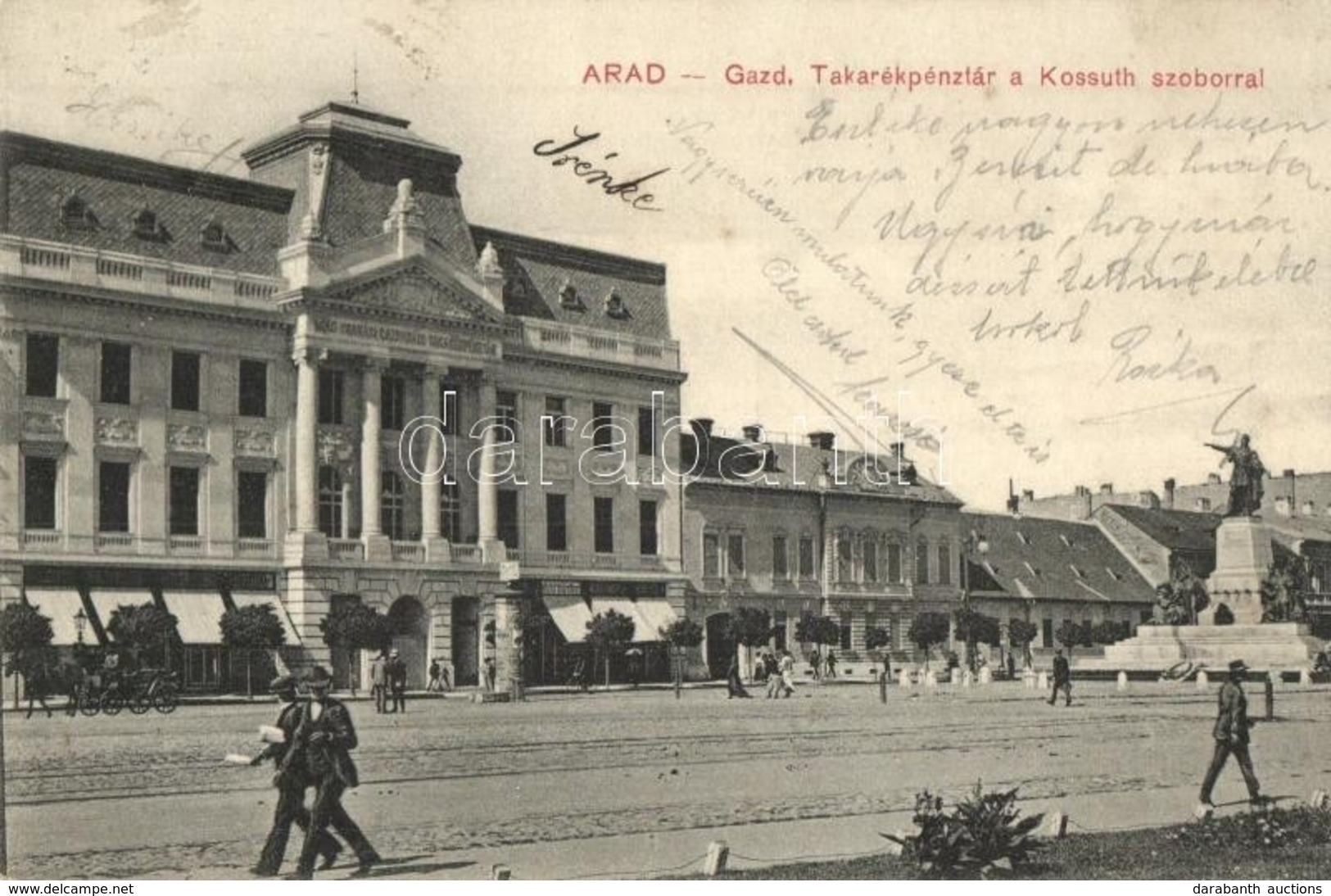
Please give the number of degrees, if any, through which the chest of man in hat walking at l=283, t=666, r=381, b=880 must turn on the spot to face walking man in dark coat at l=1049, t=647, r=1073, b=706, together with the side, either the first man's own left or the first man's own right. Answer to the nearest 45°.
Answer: approximately 180°

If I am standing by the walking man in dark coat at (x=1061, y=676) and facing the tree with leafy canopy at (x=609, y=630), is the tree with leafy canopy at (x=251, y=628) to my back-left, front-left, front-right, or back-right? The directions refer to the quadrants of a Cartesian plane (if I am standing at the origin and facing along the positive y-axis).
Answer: front-left

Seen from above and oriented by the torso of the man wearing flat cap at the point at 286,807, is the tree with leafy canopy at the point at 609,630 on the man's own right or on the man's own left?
on the man's own right

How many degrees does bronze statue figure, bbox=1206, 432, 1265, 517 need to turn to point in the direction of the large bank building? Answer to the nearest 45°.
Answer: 0° — it already faces it

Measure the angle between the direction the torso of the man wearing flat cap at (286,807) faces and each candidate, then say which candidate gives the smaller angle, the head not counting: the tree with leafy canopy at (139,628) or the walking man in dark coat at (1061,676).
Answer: the tree with leafy canopy

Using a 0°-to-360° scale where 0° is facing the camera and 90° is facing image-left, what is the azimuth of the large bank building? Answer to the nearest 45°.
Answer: approximately 315°

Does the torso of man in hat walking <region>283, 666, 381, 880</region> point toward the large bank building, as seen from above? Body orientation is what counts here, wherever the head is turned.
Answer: no

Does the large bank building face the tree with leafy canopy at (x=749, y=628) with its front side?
no

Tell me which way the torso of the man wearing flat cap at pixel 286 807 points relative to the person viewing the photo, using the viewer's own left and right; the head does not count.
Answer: facing to the left of the viewer

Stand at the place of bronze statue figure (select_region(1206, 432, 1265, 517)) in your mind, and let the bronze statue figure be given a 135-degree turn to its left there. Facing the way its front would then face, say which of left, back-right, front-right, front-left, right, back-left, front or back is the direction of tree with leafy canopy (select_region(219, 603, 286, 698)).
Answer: back-right

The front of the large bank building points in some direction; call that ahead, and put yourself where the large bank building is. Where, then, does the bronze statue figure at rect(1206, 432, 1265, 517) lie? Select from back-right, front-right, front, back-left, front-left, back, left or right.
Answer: front-left

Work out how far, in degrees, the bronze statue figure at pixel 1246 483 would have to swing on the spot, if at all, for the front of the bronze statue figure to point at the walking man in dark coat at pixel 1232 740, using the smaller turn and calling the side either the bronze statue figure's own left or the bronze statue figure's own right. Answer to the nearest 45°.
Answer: approximately 45° to the bronze statue figure's own left

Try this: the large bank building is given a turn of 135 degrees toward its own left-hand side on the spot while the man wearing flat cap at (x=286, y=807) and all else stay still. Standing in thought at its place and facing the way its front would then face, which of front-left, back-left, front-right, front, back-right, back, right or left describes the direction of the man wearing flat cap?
back

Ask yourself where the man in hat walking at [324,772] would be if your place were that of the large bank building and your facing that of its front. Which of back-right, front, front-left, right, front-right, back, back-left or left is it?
front-right

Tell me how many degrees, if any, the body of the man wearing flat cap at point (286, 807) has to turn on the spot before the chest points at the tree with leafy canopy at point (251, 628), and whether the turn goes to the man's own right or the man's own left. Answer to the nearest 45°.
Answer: approximately 90° to the man's own right

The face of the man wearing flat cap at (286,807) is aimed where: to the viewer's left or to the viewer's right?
to the viewer's left

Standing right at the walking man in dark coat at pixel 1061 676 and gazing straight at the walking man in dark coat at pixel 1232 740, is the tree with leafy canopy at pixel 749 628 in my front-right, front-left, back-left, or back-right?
back-right

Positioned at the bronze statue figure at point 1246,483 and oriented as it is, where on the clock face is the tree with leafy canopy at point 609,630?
The tree with leafy canopy is roughly at 1 o'clock from the bronze statue figure.

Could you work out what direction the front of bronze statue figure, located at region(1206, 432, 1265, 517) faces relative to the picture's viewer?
facing the viewer and to the left of the viewer

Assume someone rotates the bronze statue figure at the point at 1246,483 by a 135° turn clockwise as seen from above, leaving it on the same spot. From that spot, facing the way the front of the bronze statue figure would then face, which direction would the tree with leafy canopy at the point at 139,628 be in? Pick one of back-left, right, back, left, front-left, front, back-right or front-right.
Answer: back-left
